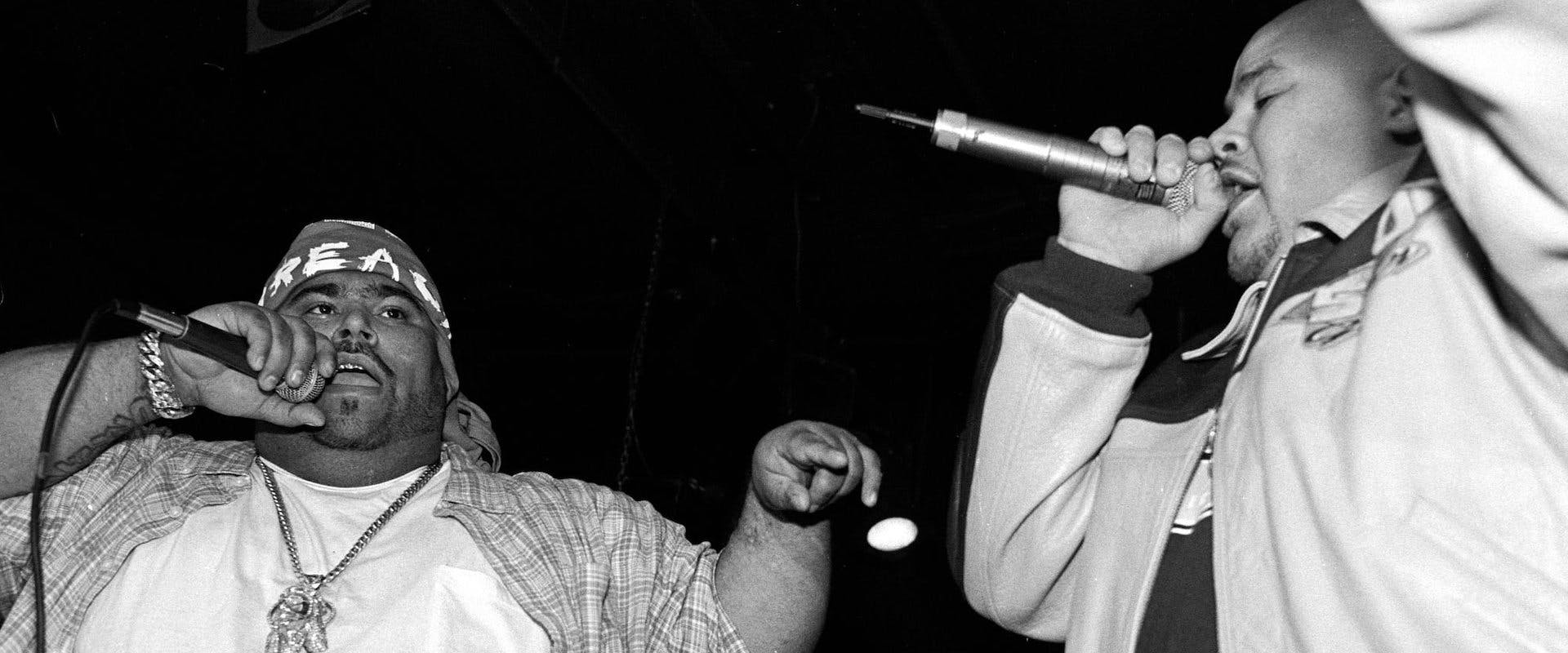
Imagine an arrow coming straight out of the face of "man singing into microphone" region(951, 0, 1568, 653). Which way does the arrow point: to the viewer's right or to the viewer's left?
to the viewer's left

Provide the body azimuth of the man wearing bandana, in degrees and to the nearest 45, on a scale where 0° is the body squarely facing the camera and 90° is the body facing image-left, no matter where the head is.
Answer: approximately 0°

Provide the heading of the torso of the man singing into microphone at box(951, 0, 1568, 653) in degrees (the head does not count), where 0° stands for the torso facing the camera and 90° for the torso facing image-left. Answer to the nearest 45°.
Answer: approximately 45°
